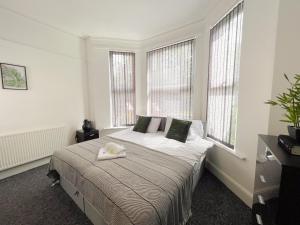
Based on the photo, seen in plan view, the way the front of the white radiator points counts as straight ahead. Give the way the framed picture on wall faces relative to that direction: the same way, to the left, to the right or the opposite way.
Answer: the same way

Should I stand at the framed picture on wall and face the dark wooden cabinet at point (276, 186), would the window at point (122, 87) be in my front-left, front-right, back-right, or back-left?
front-left

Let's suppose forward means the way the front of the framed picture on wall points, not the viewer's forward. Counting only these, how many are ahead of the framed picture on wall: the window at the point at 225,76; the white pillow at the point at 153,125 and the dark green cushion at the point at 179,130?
3

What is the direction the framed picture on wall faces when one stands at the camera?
facing the viewer and to the right of the viewer

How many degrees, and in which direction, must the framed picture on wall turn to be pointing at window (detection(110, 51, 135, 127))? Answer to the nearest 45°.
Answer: approximately 45° to its left

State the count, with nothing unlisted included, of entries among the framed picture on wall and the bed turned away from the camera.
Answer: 0

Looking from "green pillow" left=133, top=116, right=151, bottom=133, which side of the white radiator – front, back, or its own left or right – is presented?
front

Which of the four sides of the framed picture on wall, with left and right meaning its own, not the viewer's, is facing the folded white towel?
front

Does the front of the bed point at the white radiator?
no

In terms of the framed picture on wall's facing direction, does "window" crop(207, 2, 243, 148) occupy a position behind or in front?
in front

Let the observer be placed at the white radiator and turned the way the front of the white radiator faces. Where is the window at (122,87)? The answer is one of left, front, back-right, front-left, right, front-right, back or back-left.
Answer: front-left

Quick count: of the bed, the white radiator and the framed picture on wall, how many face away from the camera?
0

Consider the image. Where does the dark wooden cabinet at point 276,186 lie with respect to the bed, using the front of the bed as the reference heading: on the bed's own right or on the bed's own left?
on the bed's own left

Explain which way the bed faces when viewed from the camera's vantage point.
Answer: facing the viewer and to the left of the viewer

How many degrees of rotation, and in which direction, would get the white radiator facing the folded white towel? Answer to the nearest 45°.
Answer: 0° — it already faces it

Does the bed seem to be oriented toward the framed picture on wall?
no

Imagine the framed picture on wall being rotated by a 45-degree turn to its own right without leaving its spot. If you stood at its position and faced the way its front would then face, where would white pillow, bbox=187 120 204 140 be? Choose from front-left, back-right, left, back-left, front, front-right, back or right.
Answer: front-left
